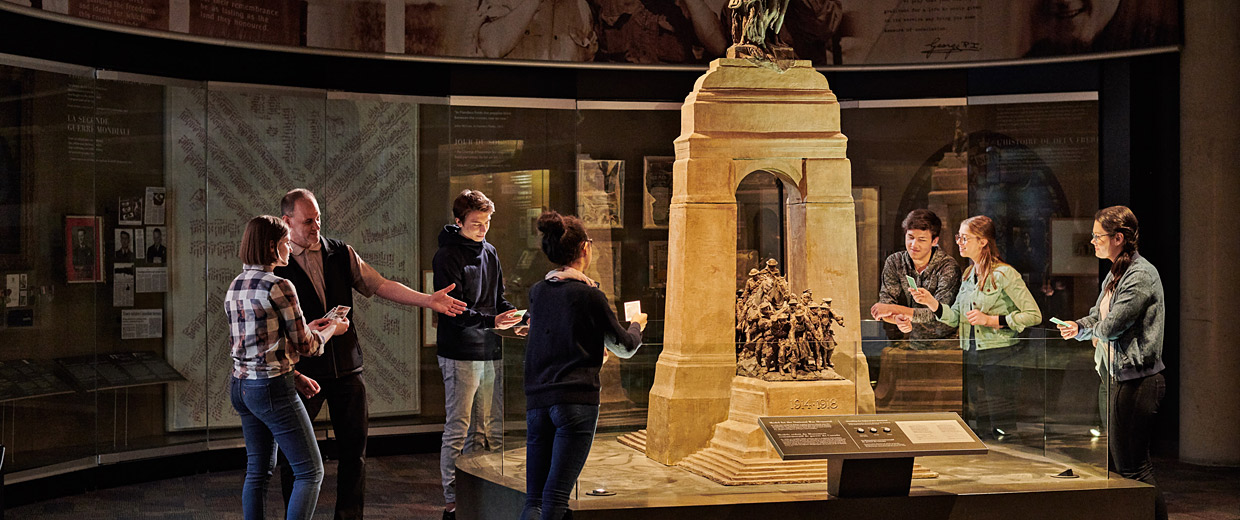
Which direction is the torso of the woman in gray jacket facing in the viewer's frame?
to the viewer's left

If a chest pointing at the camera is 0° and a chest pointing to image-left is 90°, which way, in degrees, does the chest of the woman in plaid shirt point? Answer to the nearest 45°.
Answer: approximately 225°

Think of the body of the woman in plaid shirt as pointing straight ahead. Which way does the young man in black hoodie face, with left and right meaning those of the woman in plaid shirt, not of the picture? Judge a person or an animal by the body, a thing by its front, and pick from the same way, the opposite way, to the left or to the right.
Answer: to the right

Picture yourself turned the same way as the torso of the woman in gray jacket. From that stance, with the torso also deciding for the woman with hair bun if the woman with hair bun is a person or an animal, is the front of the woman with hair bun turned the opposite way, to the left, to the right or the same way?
to the right

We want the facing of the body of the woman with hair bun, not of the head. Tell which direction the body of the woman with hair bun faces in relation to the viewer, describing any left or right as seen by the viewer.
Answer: facing away from the viewer and to the right of the viewer

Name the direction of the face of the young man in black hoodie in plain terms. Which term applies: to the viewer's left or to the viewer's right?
to the viewer's right

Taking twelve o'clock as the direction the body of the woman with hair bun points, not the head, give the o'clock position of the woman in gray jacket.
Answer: The woman in gray jacket is roughly at 1 o'clock from the woman with hair bun.

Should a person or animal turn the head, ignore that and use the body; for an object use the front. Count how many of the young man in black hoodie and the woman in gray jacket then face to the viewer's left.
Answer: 1

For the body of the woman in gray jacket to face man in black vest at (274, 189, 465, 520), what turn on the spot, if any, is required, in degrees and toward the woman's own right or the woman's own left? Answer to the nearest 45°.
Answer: approximately 45° to the woman's own left

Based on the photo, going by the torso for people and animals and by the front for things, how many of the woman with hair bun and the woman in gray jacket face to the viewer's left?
1
